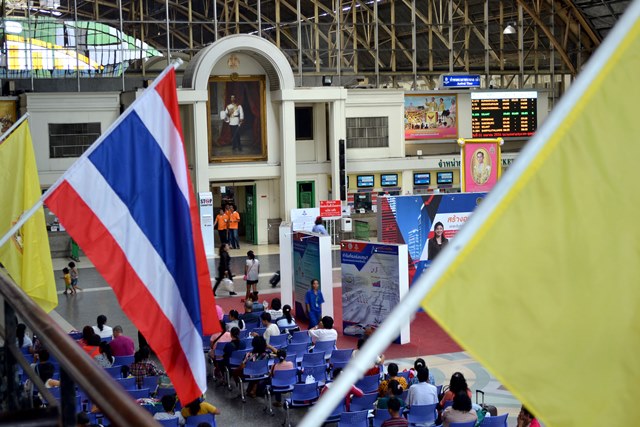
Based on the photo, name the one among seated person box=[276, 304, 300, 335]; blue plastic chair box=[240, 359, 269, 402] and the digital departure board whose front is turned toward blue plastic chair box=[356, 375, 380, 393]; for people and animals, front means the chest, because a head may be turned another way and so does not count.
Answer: the digital departure board

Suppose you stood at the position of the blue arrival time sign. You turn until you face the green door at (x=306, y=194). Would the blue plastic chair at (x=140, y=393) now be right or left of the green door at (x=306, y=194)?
left

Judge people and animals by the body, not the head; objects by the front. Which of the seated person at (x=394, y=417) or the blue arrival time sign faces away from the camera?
the seated person

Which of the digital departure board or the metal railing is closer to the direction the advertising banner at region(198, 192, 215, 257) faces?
the metal railing

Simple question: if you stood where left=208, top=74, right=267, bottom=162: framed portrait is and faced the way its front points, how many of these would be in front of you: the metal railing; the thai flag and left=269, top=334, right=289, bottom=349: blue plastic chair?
3

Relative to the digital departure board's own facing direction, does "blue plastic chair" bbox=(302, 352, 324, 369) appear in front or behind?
in front

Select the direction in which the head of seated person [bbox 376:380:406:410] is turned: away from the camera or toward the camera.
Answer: away from the camera

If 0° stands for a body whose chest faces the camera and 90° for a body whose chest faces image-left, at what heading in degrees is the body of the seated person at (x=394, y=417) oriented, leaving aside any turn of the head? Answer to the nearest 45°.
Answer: approximately 180°

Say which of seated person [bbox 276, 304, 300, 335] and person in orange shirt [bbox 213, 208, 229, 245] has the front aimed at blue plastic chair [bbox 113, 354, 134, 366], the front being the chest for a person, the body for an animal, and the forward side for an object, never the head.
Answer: the person in orange shirt

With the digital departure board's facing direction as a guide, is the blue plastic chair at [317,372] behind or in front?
in front

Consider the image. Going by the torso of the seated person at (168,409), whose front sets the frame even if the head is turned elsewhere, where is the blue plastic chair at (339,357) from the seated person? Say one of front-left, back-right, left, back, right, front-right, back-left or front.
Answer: front-right

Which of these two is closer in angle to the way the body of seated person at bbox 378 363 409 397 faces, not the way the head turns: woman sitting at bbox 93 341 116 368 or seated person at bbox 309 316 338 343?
the seated person

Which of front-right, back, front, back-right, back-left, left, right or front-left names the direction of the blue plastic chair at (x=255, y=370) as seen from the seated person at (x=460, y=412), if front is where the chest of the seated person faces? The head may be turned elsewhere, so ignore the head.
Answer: front-left
